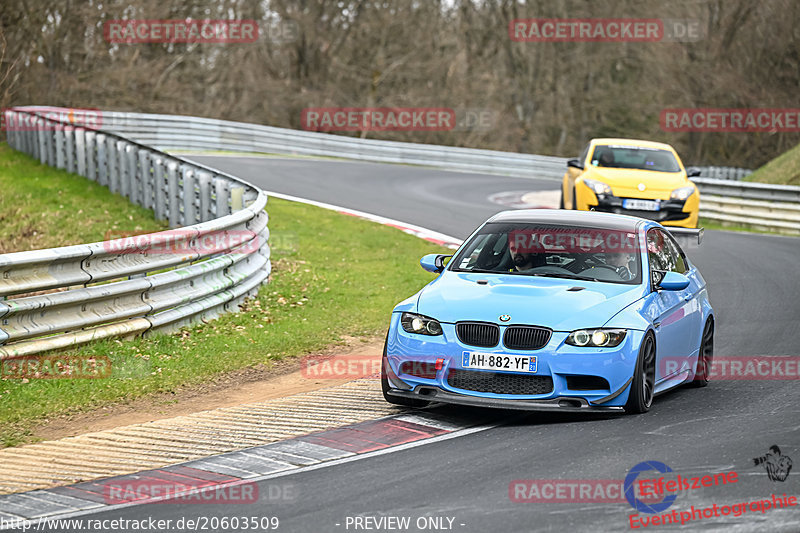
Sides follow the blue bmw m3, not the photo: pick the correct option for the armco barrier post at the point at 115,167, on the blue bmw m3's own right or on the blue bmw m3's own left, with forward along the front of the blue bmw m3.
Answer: on the blue bmw m3's own right

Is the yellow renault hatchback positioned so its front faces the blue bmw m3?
yes

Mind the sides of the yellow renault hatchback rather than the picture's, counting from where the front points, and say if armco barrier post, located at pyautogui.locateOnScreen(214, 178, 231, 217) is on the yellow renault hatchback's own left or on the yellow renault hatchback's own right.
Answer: on the yellow renault hatchback's own right

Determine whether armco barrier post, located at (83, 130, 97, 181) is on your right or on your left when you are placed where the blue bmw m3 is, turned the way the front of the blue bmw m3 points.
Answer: on your right

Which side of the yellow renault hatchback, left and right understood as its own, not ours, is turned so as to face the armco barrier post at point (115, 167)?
right

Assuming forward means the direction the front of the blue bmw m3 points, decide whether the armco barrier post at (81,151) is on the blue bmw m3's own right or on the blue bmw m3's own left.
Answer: on the blue bmw m3's own right

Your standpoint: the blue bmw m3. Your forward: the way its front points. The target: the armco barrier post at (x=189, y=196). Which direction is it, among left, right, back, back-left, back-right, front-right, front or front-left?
right

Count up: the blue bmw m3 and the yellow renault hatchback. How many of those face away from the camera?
0

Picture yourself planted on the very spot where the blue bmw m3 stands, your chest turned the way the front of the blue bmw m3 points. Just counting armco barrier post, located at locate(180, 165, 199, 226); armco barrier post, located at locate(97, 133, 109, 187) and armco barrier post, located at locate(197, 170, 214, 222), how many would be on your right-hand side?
3

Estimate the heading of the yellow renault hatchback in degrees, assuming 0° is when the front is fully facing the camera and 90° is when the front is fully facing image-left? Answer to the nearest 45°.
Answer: approximately 0°

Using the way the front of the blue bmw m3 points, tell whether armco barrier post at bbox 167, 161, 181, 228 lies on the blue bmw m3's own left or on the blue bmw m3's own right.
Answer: on the blue bmw m3's own right

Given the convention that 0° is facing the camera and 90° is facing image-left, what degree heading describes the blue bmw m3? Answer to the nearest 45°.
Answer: approximately 45°

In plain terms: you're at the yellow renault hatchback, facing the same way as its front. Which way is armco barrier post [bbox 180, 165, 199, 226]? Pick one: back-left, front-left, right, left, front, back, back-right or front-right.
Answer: front-right

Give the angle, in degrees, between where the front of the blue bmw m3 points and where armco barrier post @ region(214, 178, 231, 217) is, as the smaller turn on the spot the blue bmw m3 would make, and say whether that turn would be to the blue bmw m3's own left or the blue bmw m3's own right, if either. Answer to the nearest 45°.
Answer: approximately 90° to the blue bmw m3's own right

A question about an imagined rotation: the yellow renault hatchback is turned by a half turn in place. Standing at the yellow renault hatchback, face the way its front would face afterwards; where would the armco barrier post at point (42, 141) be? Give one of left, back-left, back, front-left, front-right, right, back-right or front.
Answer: left
